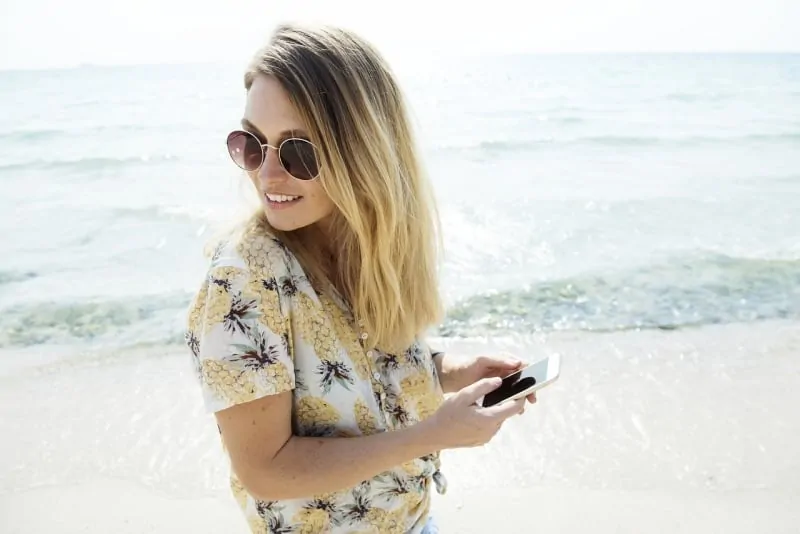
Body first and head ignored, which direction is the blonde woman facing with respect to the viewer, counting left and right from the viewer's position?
facing the viewer and to the right of the viewer

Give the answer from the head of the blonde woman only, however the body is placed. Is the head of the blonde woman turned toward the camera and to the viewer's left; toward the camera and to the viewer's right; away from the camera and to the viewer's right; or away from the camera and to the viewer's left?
toward the camera and to the viewer's left
